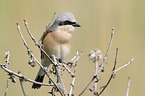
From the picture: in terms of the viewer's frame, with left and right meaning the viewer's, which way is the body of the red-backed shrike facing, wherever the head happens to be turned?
facing the viewer and to the right of the viewer
